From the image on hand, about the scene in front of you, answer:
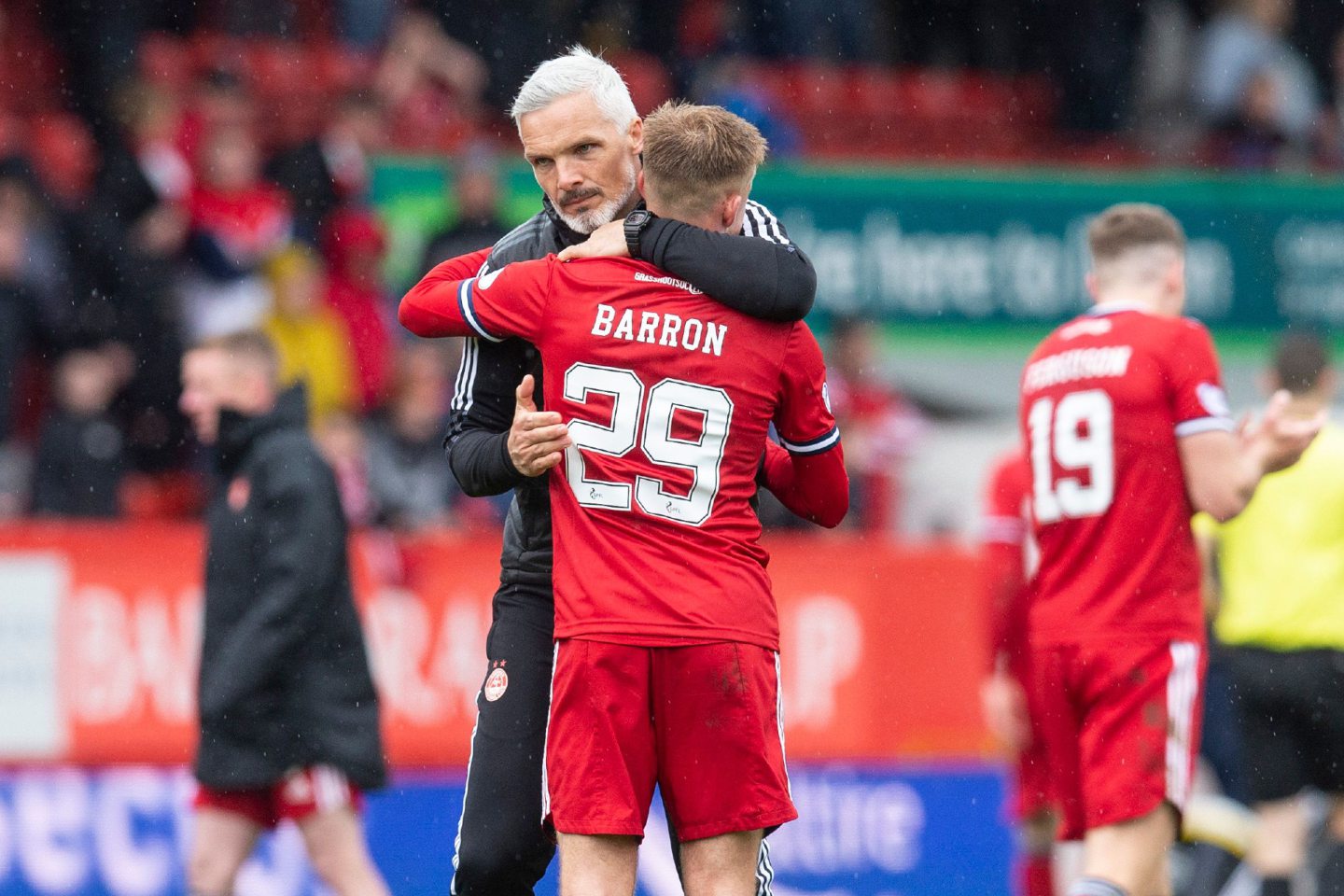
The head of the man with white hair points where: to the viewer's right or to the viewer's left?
to the viewer's left

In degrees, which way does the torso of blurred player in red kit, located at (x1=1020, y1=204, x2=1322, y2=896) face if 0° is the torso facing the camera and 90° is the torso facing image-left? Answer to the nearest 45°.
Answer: approximately 225°

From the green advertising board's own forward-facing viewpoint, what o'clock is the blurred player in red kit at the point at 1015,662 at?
The blurred player in red kit is roughly at 12 o'clock from the green advertising board.

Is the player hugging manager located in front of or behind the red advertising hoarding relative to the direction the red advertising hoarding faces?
in front

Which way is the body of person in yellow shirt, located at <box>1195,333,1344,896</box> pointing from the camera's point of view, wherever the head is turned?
away from the camera

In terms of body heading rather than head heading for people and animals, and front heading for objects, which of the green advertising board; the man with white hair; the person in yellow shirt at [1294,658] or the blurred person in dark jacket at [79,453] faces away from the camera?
the person in yellow shirt

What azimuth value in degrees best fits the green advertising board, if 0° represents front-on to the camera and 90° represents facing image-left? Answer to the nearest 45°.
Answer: approximately 0°

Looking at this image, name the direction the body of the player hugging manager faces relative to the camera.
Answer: away from the camera
